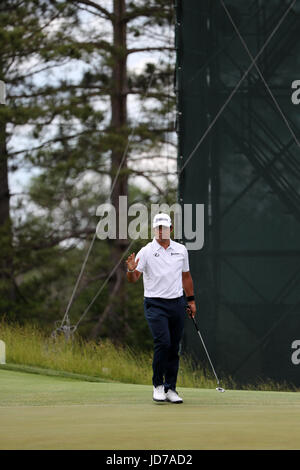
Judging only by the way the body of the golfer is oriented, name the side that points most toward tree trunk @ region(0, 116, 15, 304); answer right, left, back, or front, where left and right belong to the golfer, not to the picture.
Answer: back

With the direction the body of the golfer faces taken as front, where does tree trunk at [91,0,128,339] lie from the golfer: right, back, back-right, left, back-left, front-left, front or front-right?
back

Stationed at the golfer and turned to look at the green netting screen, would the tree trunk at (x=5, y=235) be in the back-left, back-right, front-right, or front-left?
front-left

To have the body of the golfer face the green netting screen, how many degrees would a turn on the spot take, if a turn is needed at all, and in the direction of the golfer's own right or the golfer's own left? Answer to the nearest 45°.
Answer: approximately 180°

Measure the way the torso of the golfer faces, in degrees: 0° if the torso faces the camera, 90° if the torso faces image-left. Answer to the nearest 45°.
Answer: approximately 0°

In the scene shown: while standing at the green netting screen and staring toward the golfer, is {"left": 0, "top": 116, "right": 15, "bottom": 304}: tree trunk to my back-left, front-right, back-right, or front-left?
back-right
